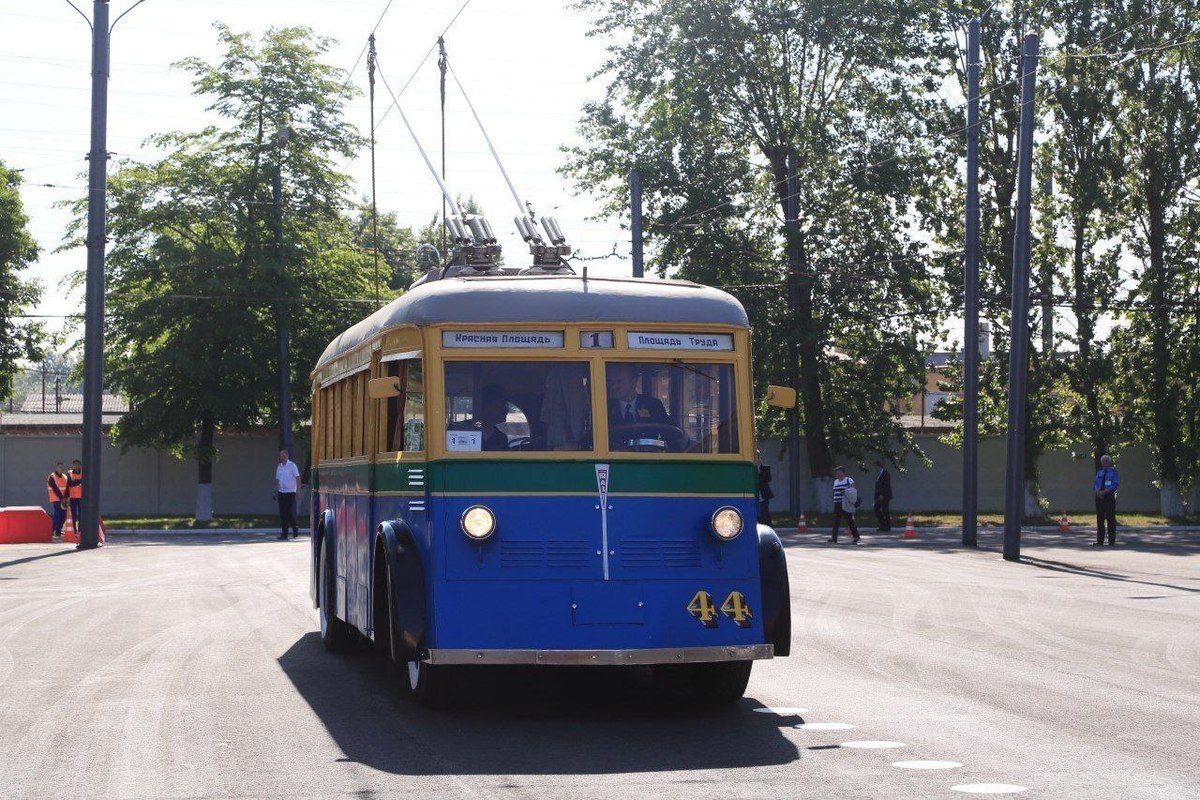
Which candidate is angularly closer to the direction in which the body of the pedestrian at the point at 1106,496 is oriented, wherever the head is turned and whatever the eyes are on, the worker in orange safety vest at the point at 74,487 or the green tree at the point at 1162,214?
the worker in orange safety vest

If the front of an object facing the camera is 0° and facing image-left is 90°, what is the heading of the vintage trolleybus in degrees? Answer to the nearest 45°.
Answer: approximately 0°

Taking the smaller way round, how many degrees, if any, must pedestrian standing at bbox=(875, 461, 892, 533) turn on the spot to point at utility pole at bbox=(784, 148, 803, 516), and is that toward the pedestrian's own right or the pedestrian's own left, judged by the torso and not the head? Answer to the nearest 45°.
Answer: approximately 90° to the pedestrian's own right

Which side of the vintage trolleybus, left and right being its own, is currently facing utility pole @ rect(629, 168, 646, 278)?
back
